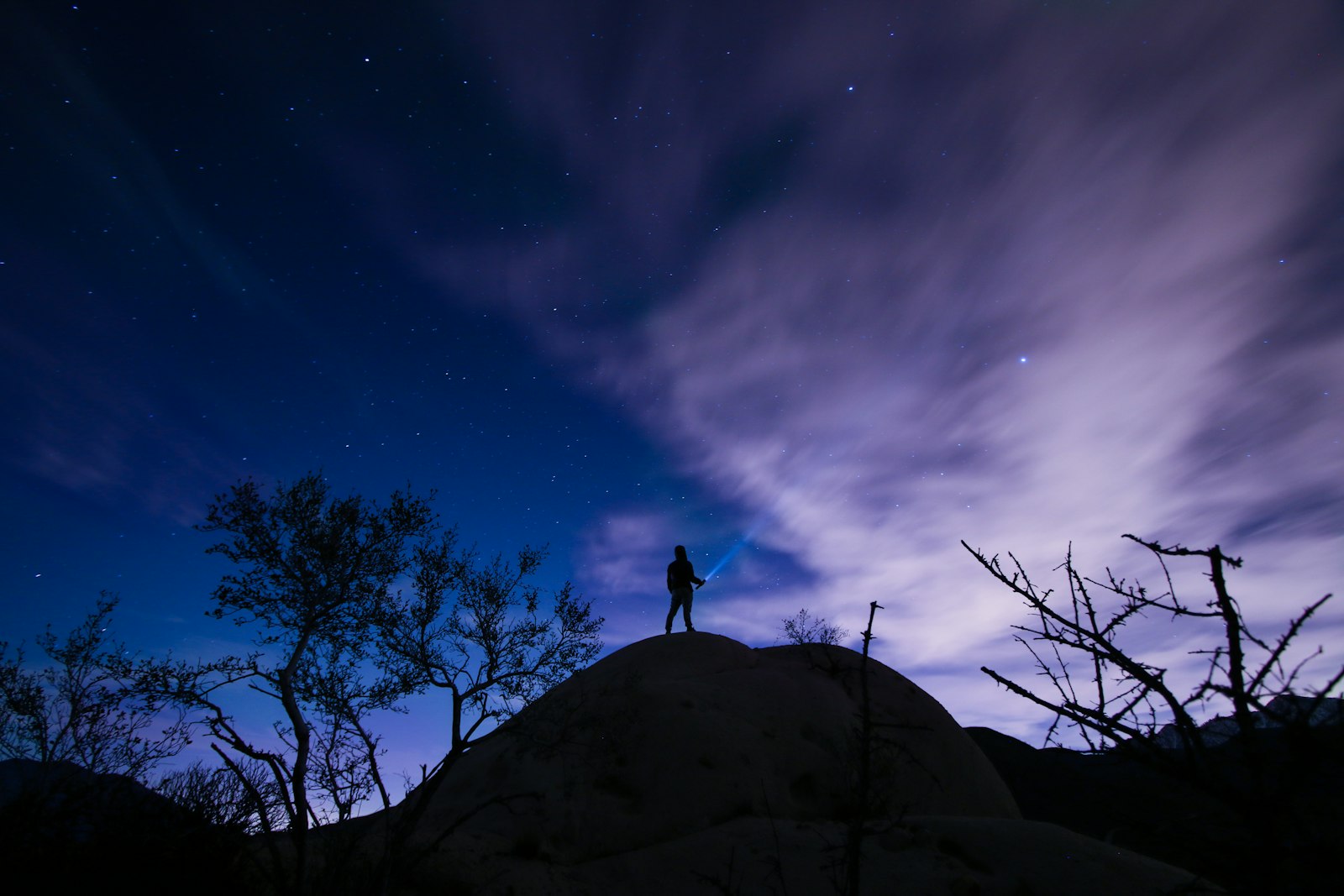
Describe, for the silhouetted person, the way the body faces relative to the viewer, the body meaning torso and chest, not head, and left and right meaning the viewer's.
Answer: facing away from the viewer and to the right of the viewer
